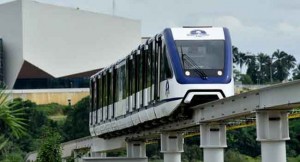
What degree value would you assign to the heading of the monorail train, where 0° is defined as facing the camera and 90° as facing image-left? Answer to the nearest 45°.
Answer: approximately 315°
